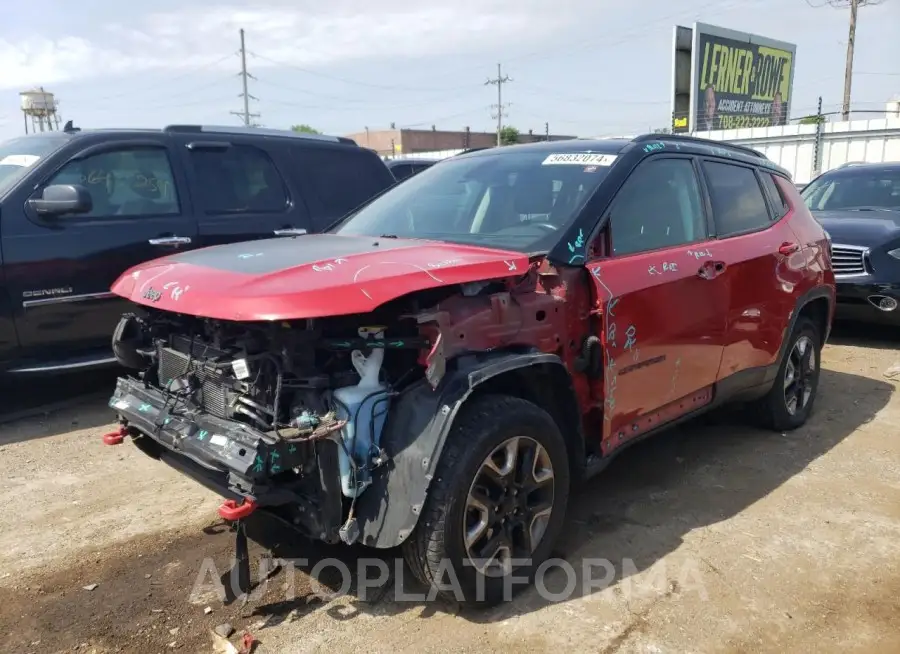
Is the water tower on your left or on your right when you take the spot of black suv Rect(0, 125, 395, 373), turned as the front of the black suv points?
on your right

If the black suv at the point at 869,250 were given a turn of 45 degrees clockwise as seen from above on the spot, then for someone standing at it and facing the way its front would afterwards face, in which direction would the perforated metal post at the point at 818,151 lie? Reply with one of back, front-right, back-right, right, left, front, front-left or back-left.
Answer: right

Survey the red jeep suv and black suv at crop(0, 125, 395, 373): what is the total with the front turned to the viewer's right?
0

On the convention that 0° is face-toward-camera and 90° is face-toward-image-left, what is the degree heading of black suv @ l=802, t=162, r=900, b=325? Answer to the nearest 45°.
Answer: approximately 45°

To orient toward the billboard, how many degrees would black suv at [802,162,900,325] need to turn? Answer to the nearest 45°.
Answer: approximately 135° to its right

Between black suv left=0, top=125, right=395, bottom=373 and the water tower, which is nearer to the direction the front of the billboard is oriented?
the black suv

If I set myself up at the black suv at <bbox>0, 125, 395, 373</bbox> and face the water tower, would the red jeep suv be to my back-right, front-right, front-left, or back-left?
back-right

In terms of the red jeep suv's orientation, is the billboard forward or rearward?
rearward
